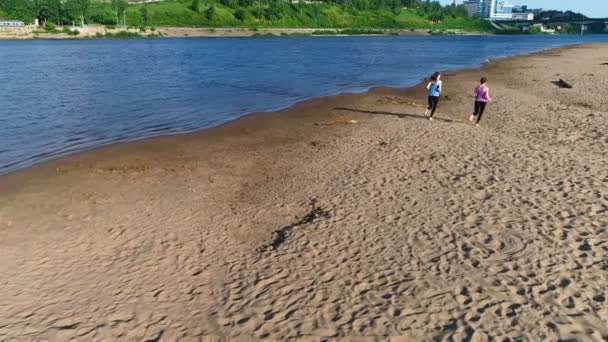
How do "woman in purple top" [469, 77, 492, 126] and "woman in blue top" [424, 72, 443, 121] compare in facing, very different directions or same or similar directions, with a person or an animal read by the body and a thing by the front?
same or similar directions

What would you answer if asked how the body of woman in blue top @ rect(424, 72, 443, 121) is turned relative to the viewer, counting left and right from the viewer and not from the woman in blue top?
facing away from the viewer and to the right of the viewer

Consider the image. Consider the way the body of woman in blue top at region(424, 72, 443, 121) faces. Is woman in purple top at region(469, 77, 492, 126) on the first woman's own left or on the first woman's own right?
on the first woman's own right

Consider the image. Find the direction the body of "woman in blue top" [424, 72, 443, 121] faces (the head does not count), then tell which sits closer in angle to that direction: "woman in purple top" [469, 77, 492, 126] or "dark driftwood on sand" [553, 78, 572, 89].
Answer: the dark driftwood on sand

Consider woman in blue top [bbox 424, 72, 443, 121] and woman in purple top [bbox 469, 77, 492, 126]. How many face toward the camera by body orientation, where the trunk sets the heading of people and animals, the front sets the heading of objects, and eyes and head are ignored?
0

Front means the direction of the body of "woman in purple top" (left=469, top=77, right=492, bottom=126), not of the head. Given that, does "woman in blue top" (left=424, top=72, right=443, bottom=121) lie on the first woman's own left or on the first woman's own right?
on the first woman's own left

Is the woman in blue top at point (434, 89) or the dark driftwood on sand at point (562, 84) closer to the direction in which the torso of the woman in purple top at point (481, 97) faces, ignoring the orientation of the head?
the dark driftwood on sand

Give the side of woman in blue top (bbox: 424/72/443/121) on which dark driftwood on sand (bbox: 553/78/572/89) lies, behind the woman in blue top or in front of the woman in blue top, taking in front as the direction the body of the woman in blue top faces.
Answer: in front

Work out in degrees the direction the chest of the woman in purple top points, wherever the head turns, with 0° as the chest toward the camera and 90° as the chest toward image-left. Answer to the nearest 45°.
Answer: approximately 225°
